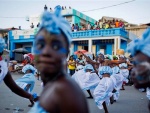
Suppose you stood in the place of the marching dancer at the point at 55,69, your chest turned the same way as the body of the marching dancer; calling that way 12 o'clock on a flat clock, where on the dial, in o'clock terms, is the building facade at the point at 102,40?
The building facade is roughly at 5 o'clock from the marching dancer.

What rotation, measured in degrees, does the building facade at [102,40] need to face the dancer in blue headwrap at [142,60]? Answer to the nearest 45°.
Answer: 0° — it already faces them

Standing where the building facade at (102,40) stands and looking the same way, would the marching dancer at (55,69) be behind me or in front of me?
in front

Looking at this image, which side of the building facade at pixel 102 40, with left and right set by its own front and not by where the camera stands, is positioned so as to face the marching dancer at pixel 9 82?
front

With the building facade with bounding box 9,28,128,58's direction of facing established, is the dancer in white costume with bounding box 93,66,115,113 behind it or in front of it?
in front
